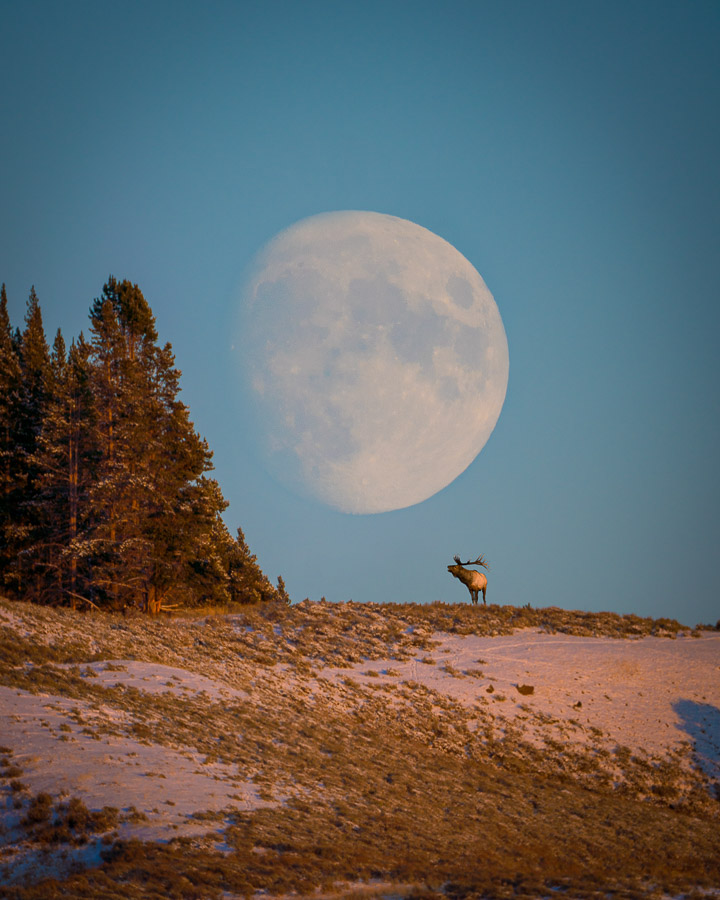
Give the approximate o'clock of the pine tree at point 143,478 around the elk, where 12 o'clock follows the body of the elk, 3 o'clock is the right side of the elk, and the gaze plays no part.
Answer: The pine tree is roughly at 1 o'clock from the elk.

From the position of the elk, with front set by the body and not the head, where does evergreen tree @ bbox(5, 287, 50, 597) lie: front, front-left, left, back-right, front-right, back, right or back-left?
front-right

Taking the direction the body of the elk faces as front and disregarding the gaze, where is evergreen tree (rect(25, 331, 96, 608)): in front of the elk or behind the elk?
in front

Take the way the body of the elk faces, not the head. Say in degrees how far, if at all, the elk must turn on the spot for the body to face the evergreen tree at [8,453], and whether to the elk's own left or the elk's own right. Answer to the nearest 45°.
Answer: approximately 45° to the elk's own right

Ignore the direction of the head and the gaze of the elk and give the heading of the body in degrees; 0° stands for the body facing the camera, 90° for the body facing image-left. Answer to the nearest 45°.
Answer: approximately 45°
